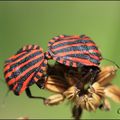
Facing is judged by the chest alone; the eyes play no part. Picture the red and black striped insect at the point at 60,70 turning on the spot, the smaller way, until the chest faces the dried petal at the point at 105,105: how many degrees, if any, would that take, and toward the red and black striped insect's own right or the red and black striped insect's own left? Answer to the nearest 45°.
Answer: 0° — it already faces it

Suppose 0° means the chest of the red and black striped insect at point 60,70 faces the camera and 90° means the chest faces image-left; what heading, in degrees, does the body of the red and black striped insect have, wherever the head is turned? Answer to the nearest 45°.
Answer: approximately 270°
